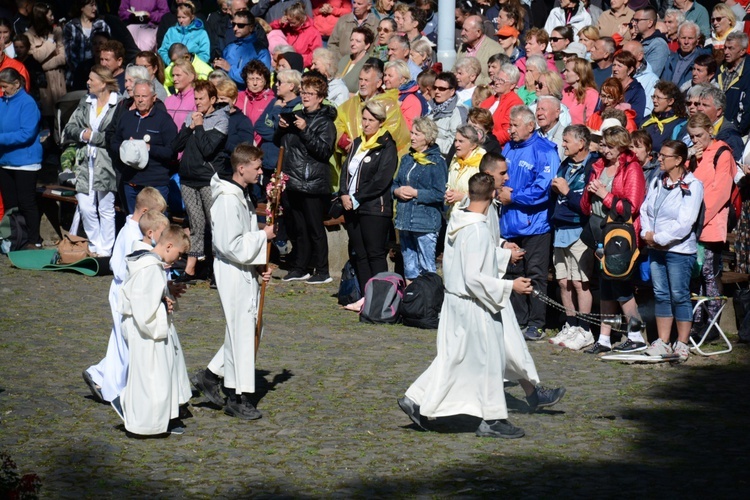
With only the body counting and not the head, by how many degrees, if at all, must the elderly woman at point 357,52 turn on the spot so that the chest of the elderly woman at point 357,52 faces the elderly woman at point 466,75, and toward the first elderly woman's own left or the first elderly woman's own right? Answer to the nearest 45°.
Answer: approximately 90° to the first elderly woman's own left

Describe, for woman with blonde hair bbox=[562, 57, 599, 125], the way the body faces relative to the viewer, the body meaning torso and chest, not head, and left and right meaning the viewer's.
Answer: facing the viewer and to the left of the viewer

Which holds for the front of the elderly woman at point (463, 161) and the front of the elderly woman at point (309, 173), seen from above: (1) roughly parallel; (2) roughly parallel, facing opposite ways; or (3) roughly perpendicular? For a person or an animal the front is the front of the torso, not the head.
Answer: roughly parallel

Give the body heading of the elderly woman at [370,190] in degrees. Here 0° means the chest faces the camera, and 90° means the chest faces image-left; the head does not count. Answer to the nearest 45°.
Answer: approximately 45°

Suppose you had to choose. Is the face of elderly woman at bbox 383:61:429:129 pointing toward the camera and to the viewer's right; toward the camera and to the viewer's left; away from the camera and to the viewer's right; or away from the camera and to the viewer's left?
toward the camera and to the viewer's left

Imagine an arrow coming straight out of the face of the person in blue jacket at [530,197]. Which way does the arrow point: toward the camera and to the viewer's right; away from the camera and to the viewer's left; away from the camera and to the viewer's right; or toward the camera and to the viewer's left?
toward the camera and to the viewer's left

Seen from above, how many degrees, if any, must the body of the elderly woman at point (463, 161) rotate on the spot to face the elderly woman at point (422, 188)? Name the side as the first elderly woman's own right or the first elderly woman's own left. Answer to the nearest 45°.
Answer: approximately 90° to the first elderly woman's own right

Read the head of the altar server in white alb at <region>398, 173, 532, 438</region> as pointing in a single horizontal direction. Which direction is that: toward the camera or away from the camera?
away from the camera

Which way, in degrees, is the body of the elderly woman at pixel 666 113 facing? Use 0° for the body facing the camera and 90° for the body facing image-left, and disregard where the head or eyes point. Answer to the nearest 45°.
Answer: approximately 45°

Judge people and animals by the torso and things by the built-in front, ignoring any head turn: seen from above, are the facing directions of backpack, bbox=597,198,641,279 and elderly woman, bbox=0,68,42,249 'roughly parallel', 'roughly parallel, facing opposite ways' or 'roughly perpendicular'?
roughly parallel

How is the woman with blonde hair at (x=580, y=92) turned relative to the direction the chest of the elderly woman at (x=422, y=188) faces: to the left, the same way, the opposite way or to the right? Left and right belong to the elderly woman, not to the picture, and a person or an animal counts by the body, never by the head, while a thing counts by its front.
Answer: the same way

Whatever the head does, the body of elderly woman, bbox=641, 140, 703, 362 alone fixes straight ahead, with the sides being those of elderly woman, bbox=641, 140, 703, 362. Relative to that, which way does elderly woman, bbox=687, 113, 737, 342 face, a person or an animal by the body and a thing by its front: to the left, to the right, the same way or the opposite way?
the same way

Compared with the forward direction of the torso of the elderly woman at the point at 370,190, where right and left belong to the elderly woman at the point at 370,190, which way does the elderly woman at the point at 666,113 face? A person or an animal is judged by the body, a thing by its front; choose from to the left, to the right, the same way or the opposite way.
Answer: the same way

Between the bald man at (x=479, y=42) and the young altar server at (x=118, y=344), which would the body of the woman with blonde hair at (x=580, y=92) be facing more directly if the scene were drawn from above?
the young altar server

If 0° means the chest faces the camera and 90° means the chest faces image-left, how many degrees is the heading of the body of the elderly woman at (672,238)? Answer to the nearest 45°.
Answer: approximately 45°
